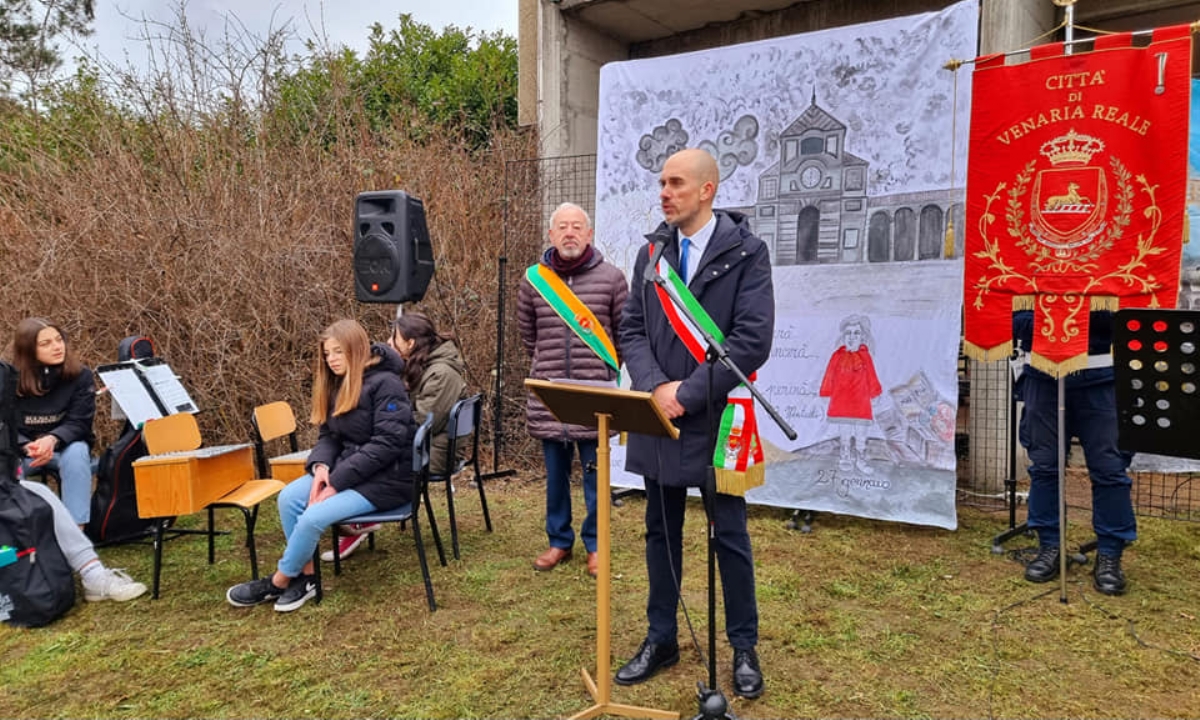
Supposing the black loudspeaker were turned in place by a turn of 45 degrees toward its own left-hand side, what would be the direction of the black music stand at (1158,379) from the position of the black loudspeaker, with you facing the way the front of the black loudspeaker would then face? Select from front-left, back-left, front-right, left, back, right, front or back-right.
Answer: front-left

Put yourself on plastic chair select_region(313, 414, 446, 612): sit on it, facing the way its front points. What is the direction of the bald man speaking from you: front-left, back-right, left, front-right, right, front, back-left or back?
back-left

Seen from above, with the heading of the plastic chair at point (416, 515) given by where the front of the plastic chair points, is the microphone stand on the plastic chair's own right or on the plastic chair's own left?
on the plastic chair's own left
